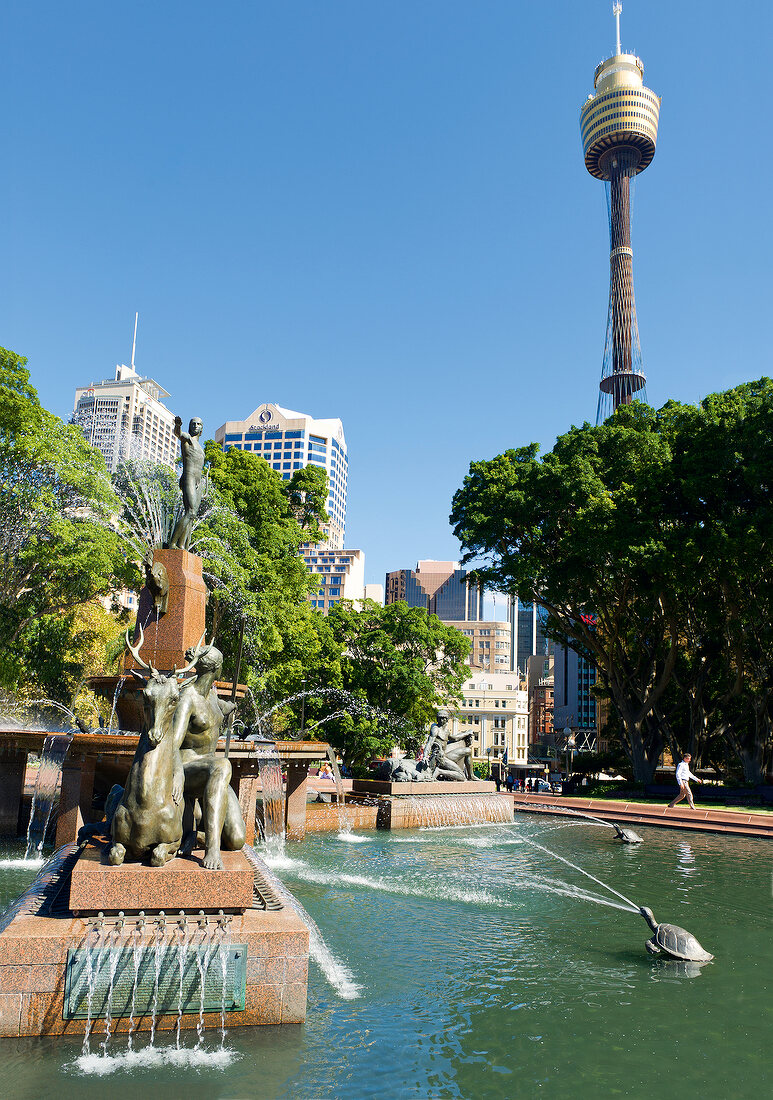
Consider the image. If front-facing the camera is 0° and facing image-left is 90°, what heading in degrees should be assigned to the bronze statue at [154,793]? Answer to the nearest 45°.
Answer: approximately 0°

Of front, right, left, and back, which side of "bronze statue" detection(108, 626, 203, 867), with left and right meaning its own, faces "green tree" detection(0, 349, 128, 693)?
back

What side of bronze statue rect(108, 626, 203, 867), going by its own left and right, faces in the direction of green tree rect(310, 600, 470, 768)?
back

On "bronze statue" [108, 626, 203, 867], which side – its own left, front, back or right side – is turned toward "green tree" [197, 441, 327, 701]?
back

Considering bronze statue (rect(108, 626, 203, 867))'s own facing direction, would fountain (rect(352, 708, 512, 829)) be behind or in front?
behind

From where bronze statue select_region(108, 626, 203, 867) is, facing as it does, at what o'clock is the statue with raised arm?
The statue with raised arm is roughly at 6 o'clock from the bronze statue.

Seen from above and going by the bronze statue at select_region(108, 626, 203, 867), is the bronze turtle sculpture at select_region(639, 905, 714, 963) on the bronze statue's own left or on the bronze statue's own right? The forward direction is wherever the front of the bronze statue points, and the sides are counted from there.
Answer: on the bronze statue's own left

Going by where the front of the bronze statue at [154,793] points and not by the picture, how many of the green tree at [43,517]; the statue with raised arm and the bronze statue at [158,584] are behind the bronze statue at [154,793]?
3

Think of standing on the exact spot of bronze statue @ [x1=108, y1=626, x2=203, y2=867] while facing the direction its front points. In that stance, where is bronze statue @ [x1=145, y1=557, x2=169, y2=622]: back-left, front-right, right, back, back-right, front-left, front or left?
back
